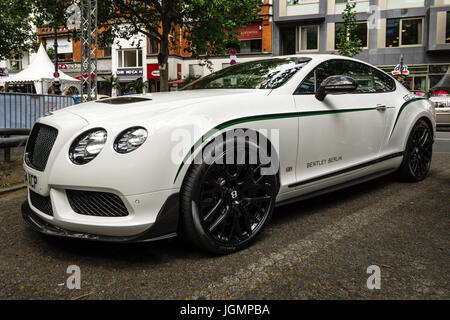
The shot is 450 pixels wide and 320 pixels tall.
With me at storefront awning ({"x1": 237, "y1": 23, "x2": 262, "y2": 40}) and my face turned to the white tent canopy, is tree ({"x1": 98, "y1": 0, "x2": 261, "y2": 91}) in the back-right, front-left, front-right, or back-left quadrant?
front-left

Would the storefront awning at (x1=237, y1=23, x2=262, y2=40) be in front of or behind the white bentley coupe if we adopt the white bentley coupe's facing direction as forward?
behind

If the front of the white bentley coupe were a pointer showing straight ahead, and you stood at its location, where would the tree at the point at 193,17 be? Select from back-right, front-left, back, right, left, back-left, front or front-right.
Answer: back-right

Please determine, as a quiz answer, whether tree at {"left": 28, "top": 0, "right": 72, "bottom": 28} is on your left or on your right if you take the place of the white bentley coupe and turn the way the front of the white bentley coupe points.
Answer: on your right

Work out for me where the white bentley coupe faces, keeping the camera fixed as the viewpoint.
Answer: facing the viewer and to the left of the viewer

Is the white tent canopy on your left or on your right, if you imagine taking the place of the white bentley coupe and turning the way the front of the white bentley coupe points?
on your right
